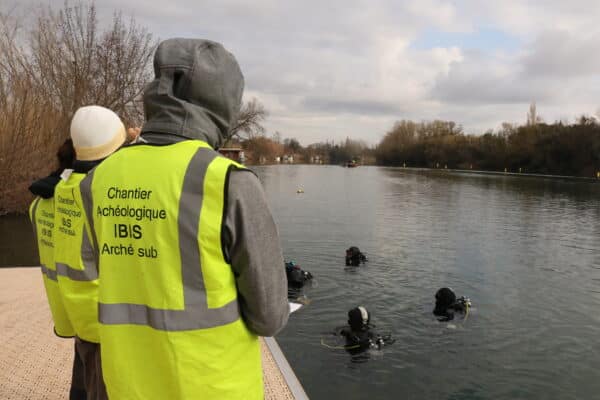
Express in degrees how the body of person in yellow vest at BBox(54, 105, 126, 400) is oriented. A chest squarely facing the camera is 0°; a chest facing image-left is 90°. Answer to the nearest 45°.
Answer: approximately 225°

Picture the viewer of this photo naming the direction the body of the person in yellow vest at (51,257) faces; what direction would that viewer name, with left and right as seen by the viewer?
facing away from the viewer and to the right of the viewer

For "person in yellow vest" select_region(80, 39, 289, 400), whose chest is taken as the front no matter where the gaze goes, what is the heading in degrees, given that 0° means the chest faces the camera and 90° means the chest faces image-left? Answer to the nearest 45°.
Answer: approximately 225°

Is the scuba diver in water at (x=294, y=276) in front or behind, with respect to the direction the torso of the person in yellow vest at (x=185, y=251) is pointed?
in front

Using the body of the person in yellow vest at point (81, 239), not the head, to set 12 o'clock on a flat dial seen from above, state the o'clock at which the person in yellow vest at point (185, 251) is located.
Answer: the person in yellow vest at point (185, 251) is roughly at 4 o'clock from the person in yellow vest at point (81, 239).

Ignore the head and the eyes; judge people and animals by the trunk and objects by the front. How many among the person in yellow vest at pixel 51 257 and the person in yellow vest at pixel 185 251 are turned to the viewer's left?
0

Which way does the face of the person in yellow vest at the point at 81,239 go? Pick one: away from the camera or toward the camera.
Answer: away from the camera

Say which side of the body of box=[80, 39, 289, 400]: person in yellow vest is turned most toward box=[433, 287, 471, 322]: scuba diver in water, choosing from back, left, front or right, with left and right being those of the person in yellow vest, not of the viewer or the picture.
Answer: front

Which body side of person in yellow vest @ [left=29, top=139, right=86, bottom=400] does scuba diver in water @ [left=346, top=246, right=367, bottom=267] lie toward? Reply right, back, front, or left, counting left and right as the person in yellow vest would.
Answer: front
